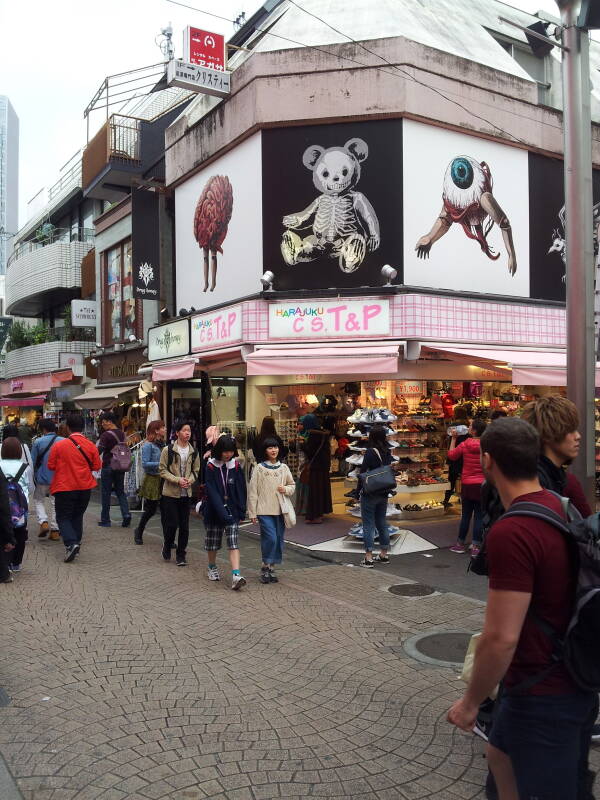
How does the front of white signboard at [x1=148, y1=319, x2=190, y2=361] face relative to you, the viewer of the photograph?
facing the viewer and to the left of the viewer

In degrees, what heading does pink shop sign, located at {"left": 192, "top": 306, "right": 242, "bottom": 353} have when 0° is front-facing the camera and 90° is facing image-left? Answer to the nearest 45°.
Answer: approximately 45°

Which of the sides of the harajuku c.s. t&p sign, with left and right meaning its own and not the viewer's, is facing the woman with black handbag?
front

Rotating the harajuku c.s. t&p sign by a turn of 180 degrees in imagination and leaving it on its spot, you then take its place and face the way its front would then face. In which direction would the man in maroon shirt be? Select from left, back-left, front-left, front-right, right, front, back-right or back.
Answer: back

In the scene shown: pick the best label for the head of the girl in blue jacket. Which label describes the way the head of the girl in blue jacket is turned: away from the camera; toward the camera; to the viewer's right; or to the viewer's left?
toward the camera

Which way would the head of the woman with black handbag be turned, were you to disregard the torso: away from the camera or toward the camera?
away from the camera

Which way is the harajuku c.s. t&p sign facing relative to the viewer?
toward the camera

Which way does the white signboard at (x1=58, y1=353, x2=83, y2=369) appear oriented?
toward the camera

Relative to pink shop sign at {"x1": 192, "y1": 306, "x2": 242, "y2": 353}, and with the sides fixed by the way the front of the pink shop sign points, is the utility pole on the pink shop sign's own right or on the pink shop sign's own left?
on the pink shop sign's own left

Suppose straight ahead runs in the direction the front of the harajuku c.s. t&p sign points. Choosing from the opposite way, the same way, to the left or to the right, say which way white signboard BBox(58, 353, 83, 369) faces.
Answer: the same way

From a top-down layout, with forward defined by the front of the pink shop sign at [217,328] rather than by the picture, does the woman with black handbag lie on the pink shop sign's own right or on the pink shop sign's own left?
on the pink shop sign's own left

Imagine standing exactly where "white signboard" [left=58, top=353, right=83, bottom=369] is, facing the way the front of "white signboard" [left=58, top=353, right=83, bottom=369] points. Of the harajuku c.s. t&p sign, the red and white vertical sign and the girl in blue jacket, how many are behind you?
0
